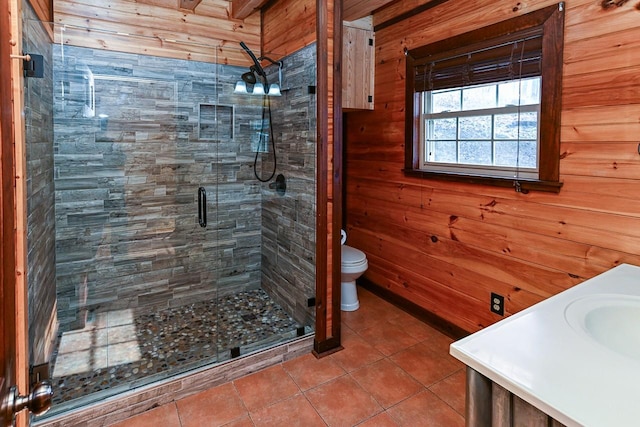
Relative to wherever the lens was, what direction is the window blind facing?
facing the viewer and to the left of the viewer

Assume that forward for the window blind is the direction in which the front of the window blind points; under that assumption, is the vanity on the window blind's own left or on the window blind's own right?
on the window blind's own left

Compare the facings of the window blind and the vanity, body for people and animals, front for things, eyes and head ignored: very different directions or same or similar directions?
same or similar directions

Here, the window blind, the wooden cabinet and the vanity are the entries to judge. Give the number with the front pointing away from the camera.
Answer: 0

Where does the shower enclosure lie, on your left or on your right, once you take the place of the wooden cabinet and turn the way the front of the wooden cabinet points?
on your right

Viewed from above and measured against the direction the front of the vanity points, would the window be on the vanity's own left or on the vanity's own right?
on the vanity's own right

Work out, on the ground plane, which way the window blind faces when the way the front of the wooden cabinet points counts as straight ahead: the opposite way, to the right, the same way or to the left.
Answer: to the right

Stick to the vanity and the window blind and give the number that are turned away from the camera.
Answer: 0

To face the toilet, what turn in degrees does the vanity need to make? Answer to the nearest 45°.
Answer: approximately 90° to its right

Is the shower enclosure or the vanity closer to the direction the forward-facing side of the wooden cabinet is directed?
the vanity

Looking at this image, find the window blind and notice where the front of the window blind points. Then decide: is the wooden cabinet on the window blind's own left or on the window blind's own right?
on the window blind's own right

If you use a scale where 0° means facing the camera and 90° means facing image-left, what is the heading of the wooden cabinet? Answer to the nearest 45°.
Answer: approximately 315°

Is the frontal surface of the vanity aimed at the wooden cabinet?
no

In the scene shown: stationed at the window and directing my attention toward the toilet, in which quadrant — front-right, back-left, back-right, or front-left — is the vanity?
back-left

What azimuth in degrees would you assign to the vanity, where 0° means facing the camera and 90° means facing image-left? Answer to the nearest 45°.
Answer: approximately 45°
